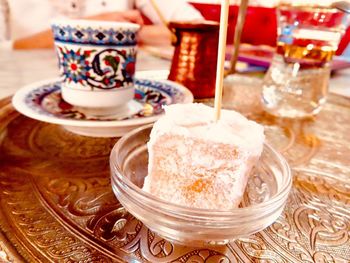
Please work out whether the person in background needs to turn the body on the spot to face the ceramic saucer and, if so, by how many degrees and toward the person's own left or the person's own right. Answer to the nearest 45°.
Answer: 0° — they already face it

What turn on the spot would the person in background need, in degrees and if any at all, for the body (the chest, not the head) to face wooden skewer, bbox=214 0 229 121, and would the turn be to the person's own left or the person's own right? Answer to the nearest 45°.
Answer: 0° — they already face it

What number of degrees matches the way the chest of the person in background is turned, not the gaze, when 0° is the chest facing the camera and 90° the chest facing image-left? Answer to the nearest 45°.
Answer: approximately 0°

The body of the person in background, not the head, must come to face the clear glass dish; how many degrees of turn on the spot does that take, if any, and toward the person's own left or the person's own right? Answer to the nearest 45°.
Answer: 0° — they already face it

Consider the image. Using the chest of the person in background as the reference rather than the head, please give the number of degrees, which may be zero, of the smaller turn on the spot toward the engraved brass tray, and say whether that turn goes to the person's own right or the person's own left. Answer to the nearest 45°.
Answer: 0° — they already face it

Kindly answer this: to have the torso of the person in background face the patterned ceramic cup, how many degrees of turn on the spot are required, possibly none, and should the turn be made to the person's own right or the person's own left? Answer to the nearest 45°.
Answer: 0° — they already face it
